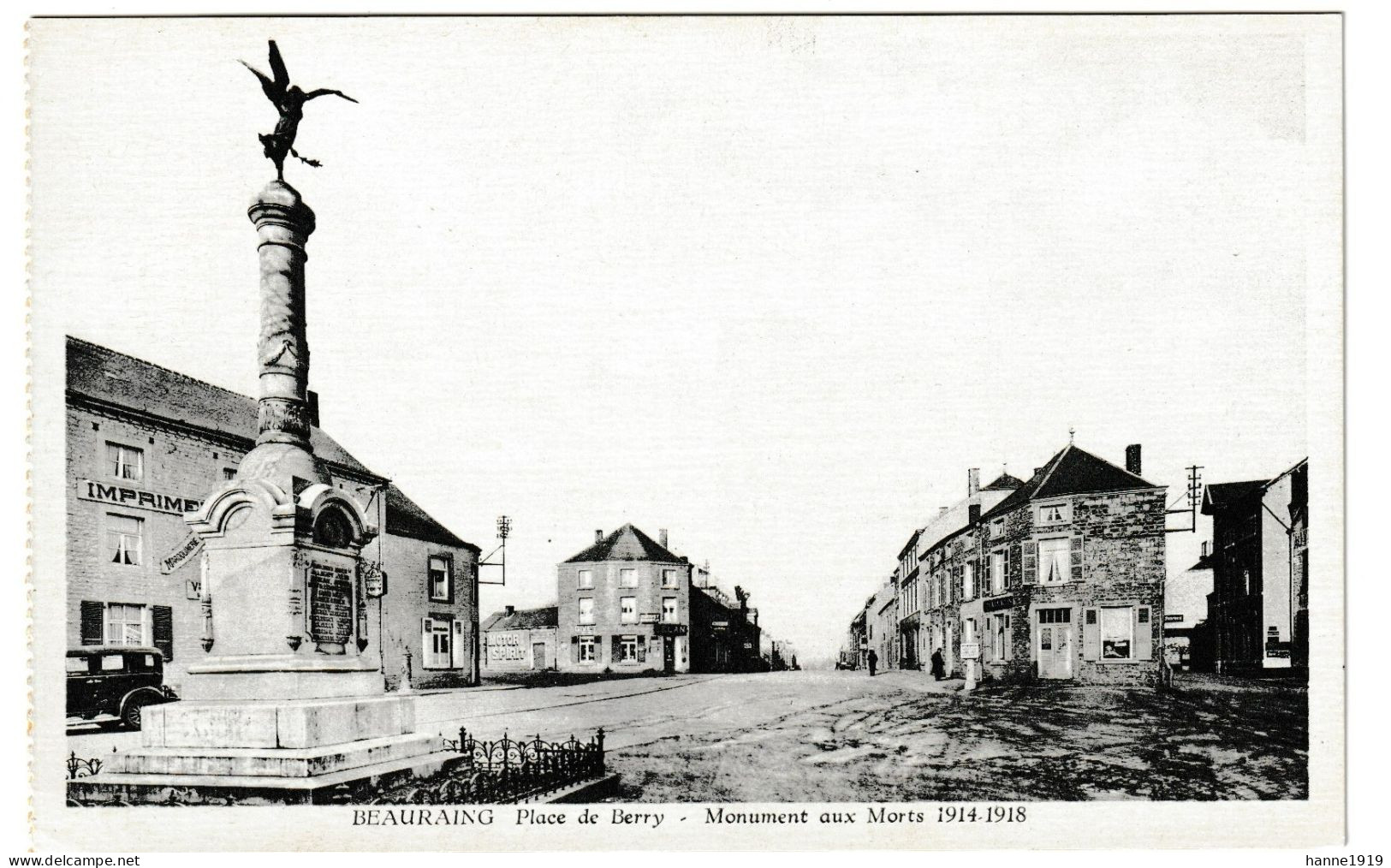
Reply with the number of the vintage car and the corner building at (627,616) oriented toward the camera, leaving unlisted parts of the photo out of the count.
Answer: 1

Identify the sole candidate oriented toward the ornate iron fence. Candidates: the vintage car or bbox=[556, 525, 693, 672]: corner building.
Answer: the corner building

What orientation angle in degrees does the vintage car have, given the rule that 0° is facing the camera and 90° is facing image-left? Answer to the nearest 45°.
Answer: approximately 90°

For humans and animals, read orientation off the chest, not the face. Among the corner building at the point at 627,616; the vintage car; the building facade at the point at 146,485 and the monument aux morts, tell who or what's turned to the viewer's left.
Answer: the vintage car

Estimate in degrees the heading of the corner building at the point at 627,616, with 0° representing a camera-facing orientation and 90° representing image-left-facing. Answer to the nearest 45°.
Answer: approximately 0°

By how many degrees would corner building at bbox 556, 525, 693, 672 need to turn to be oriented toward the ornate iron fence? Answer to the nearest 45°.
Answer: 0° — it already faces it
